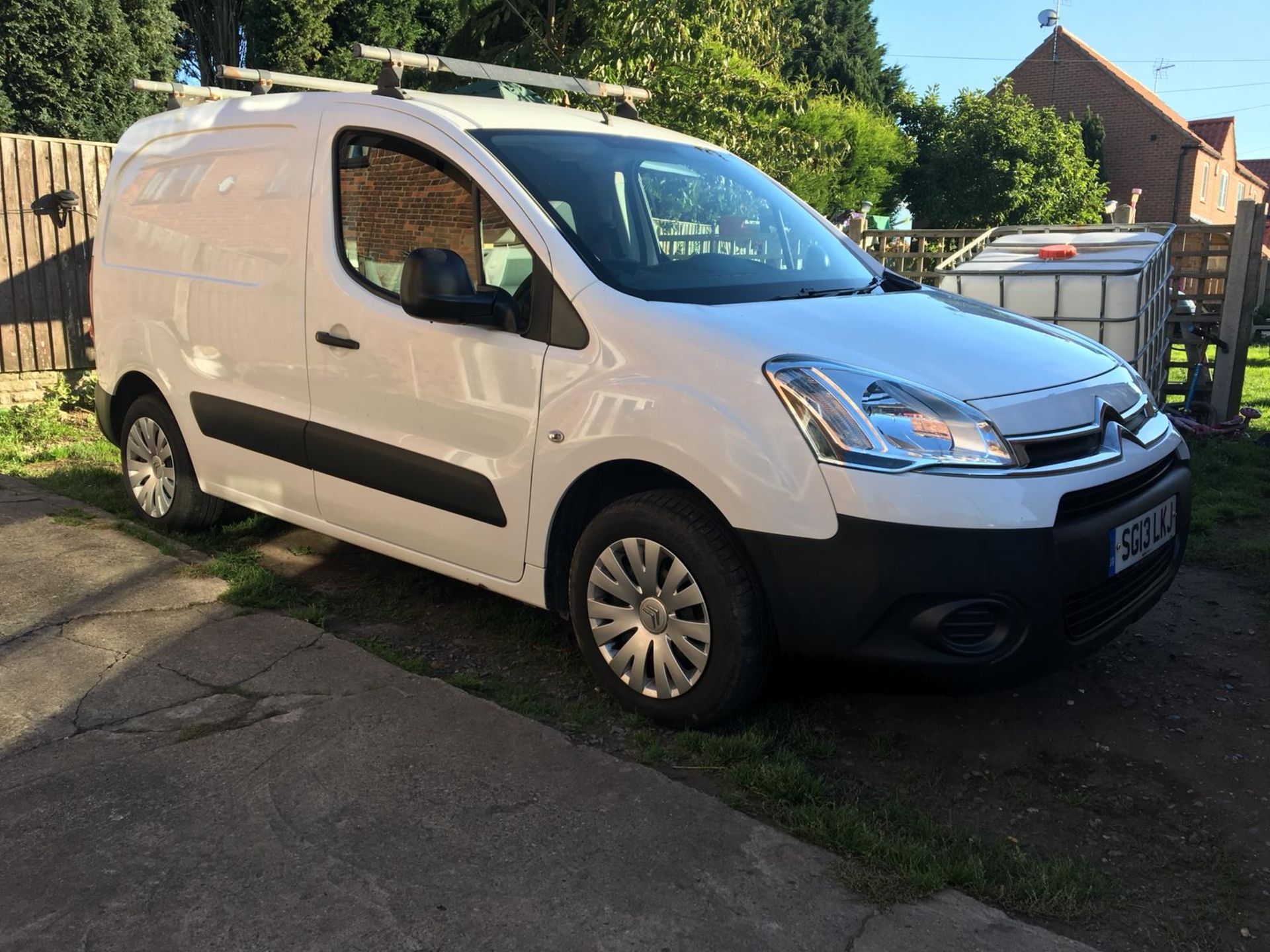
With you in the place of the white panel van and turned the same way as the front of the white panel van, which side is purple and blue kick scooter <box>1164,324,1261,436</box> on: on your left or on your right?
on your left

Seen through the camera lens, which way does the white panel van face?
facing the viewer and to the right of the viewer

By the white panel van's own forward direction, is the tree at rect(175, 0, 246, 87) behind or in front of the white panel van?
behind

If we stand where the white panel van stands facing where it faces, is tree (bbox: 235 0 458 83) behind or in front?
behind

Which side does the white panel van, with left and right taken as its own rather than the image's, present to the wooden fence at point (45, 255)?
back

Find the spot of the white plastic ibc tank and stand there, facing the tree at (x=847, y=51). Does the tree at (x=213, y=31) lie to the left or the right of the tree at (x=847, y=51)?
left

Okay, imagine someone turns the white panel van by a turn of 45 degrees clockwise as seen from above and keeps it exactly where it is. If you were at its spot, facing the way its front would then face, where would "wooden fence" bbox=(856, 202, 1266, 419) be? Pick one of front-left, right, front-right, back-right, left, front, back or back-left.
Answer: back-left

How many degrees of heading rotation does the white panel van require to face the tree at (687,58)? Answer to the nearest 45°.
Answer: approximately 135° to its left
